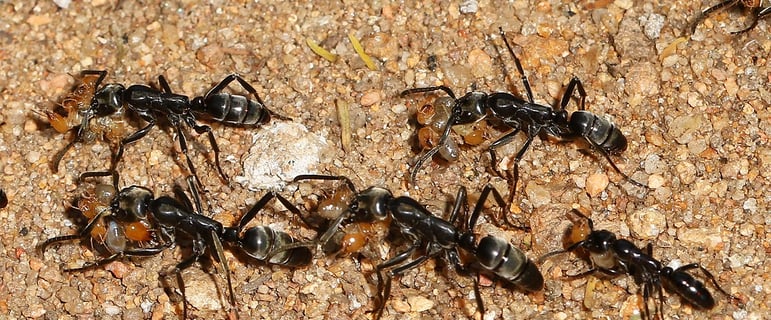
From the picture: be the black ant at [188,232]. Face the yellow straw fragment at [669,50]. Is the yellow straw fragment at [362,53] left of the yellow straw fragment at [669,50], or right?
left

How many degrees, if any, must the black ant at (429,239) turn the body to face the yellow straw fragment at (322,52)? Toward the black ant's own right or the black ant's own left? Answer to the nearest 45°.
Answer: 0° — it already faces it

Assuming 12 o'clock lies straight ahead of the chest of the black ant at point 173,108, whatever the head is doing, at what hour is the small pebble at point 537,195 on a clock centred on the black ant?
The small pebble is roughly at 7 o'clock from the black ant.

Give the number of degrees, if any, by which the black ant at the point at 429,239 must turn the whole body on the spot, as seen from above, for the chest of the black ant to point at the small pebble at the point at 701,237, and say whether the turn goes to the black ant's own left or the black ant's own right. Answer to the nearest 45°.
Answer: approximately 135° to the black ant's own right

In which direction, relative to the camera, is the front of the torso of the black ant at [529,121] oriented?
to the viewer's left

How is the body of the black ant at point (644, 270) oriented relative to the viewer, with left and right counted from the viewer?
facing away from the viewer and to the left of the viewer

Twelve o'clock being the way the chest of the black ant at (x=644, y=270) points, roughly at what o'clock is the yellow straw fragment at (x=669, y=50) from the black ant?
The yellow straw fragment is roughly at 1 o'clock from the black ant.

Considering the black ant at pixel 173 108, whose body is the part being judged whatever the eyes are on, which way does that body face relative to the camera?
to the viewer's left

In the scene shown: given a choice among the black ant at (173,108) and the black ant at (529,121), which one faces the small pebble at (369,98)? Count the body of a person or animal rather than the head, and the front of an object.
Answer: the black ant at (529,121)

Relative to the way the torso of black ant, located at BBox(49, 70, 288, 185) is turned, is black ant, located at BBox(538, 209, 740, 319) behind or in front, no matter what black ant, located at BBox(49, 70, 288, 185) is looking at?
behind

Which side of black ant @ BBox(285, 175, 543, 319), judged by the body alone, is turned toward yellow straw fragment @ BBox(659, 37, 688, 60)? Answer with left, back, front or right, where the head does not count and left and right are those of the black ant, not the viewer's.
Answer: right

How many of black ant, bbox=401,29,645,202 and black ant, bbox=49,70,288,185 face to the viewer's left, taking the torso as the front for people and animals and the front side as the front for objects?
2

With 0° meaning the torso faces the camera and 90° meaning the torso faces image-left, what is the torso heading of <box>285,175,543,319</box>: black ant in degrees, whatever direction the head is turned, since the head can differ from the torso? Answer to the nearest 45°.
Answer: approximately 135°

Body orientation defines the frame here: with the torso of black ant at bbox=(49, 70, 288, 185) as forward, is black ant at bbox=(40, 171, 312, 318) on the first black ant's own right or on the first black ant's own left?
on the first black ant's own left

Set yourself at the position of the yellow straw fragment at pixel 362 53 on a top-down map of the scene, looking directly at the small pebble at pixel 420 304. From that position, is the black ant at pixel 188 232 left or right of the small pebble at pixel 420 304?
right
